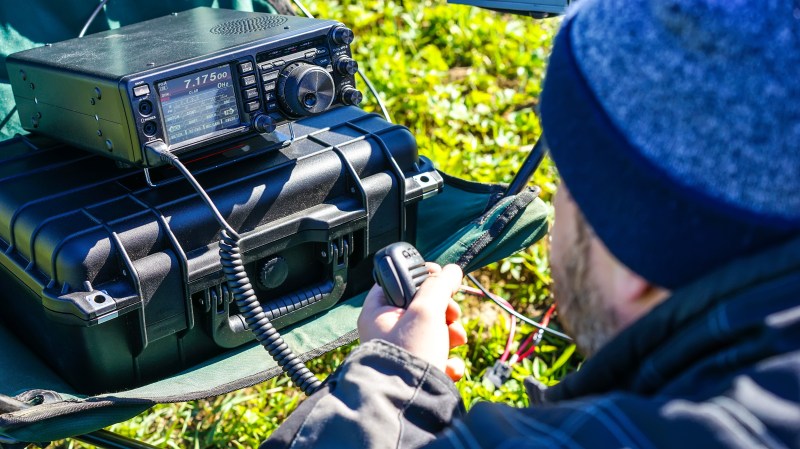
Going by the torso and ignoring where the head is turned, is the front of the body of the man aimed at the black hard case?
yes

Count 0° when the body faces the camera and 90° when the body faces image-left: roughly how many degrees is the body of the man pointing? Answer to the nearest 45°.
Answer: approximately 135°

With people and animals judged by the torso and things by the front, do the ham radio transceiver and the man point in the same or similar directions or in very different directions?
very different directions

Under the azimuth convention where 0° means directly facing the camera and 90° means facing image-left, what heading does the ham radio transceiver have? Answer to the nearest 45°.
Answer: approximately 315°

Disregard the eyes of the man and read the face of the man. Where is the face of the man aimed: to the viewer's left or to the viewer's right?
to the viewer's left

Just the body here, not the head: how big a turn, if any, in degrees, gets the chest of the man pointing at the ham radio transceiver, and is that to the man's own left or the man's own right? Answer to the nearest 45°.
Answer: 0° — they already face it
